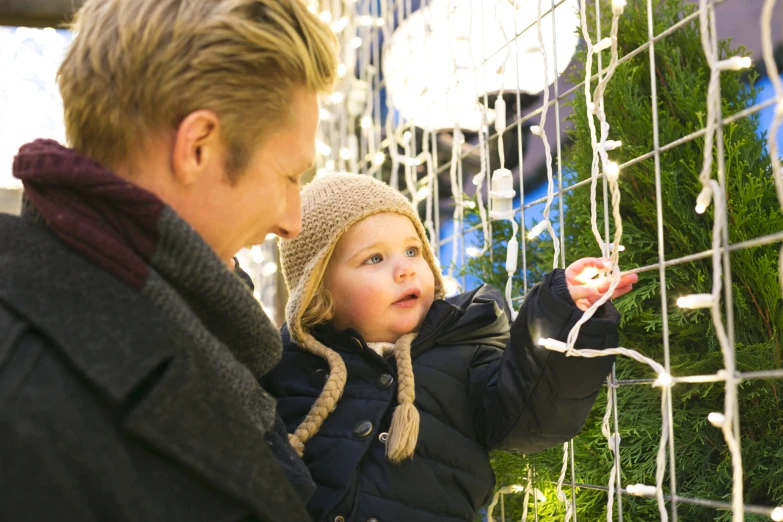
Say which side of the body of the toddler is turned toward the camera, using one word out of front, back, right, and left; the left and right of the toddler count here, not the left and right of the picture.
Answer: front

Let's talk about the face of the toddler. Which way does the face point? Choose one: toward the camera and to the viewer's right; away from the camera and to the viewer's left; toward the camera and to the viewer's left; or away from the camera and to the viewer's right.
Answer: toward the camera and to the viewer's right

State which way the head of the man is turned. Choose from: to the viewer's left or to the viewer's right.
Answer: to the viewer's right

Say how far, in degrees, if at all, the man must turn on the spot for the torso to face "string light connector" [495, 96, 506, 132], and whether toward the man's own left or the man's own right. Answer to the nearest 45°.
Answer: approximately 45° to the man's own left

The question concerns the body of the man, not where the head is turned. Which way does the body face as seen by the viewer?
to the viewer's right
